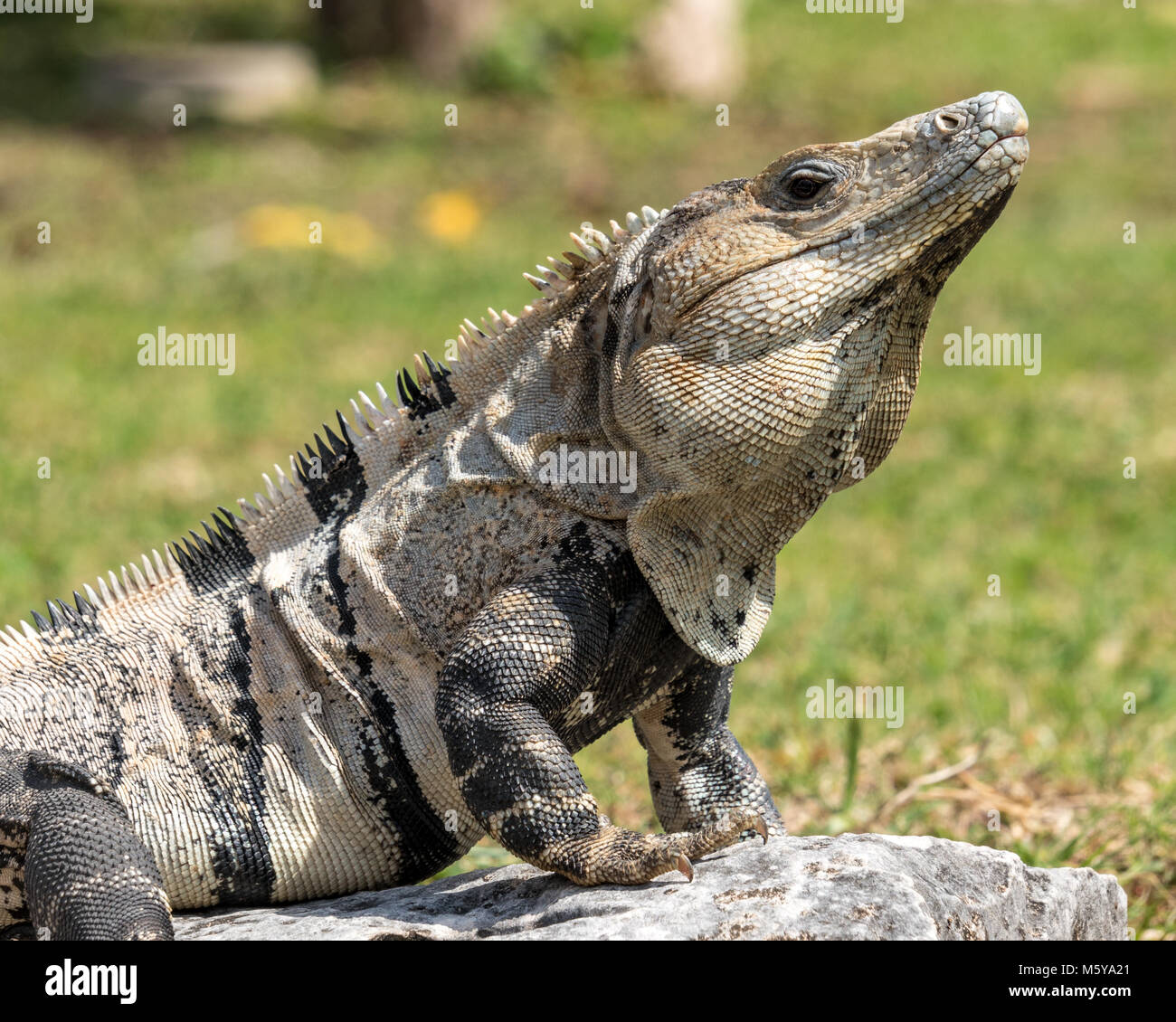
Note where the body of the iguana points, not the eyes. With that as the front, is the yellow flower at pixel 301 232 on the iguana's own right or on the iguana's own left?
on the iguana's own left

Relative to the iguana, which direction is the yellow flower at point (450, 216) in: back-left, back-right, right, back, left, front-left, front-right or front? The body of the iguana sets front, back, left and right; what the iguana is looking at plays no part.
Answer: left

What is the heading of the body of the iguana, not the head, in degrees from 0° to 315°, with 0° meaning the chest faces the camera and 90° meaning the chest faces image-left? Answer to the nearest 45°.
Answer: approximately 270°
